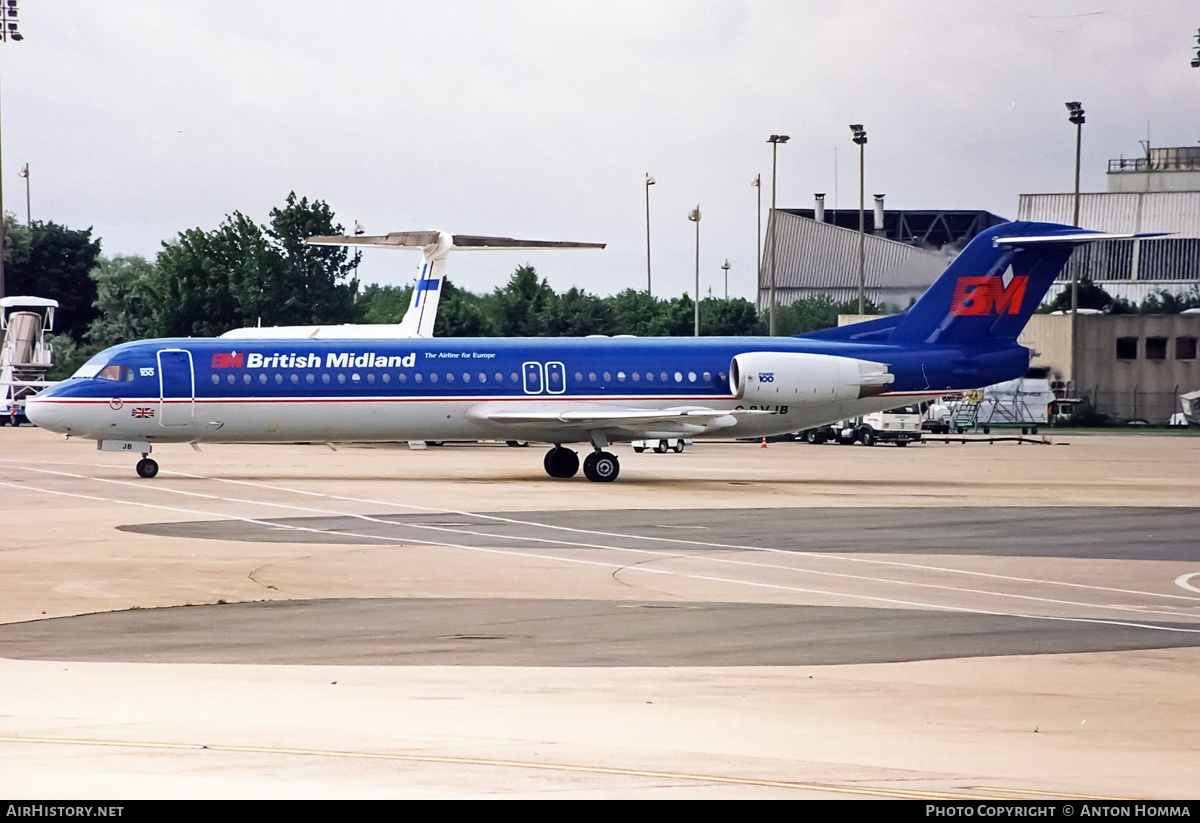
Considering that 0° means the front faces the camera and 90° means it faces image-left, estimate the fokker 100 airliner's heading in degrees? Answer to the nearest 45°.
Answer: approximately 90°
